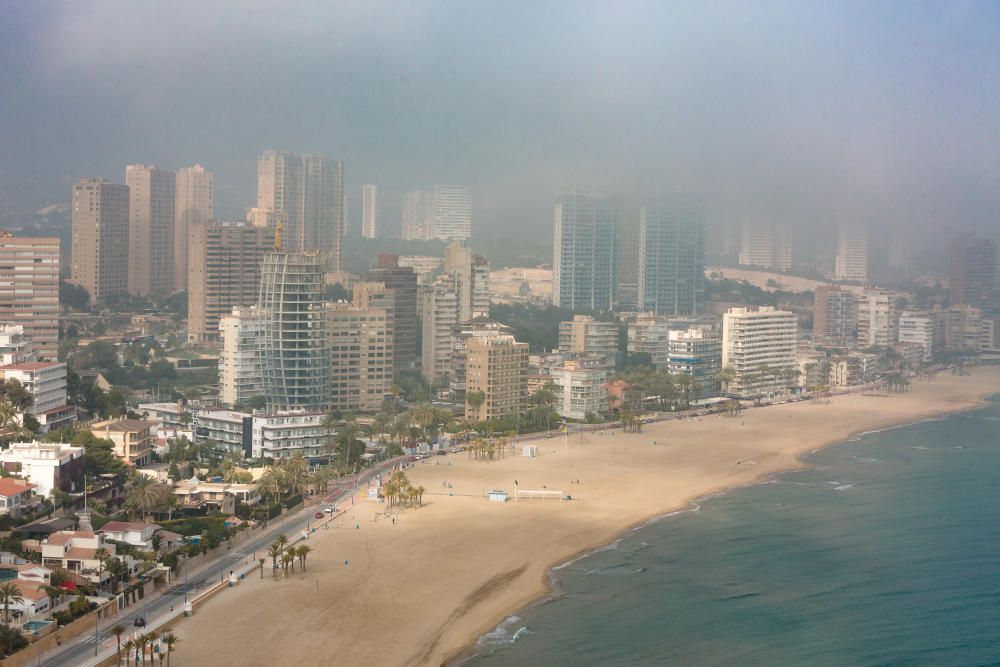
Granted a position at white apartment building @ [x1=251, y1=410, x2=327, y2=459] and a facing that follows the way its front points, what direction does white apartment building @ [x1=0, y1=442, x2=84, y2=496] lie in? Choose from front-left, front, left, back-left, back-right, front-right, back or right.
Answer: right

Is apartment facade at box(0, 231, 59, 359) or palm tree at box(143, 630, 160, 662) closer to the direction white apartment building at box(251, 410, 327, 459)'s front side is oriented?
the palm tree

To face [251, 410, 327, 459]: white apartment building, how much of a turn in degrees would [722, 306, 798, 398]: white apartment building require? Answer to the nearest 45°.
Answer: approximately 90° to its right

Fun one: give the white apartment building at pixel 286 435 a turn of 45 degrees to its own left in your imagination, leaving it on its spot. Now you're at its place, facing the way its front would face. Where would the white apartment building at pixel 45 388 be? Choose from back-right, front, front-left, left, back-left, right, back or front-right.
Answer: back

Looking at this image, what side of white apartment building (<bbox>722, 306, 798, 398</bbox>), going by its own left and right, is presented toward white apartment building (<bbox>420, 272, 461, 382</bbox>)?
right

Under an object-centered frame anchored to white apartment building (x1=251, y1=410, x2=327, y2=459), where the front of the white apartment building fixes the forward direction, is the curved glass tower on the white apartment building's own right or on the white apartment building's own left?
on the white apartment building's own left

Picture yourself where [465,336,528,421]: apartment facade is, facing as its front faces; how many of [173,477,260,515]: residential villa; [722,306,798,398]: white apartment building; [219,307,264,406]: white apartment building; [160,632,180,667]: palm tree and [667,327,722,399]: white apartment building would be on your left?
2

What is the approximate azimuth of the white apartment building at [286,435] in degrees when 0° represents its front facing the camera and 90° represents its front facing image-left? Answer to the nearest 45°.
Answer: approximately 315°

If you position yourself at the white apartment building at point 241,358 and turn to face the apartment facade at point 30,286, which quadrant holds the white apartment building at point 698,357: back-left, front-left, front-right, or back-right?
back-right

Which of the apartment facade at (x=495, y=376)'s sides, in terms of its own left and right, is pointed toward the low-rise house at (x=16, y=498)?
right

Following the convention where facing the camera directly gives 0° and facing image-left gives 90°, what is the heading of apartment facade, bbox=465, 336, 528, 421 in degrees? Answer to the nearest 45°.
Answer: approximately 315°

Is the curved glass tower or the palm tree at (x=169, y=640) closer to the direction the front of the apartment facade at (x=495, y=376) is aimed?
the palm tree
